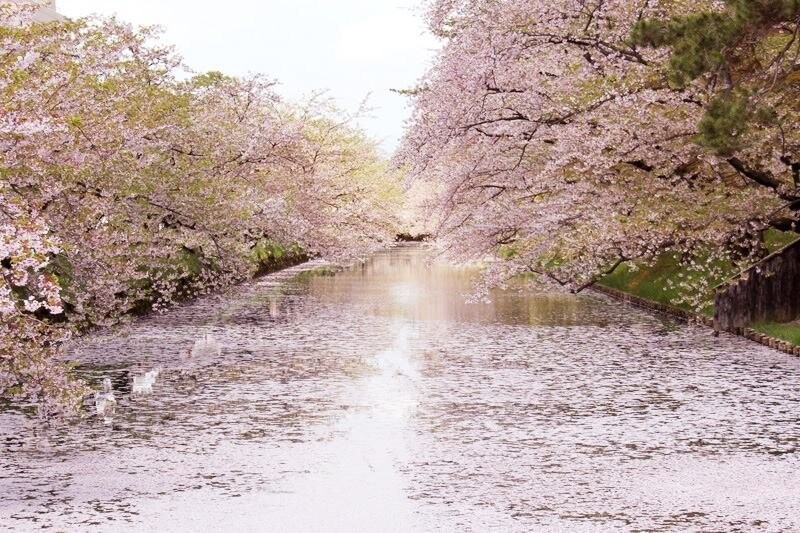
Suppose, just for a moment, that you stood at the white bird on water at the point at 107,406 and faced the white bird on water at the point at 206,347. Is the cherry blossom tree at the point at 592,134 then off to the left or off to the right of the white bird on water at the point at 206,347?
right
